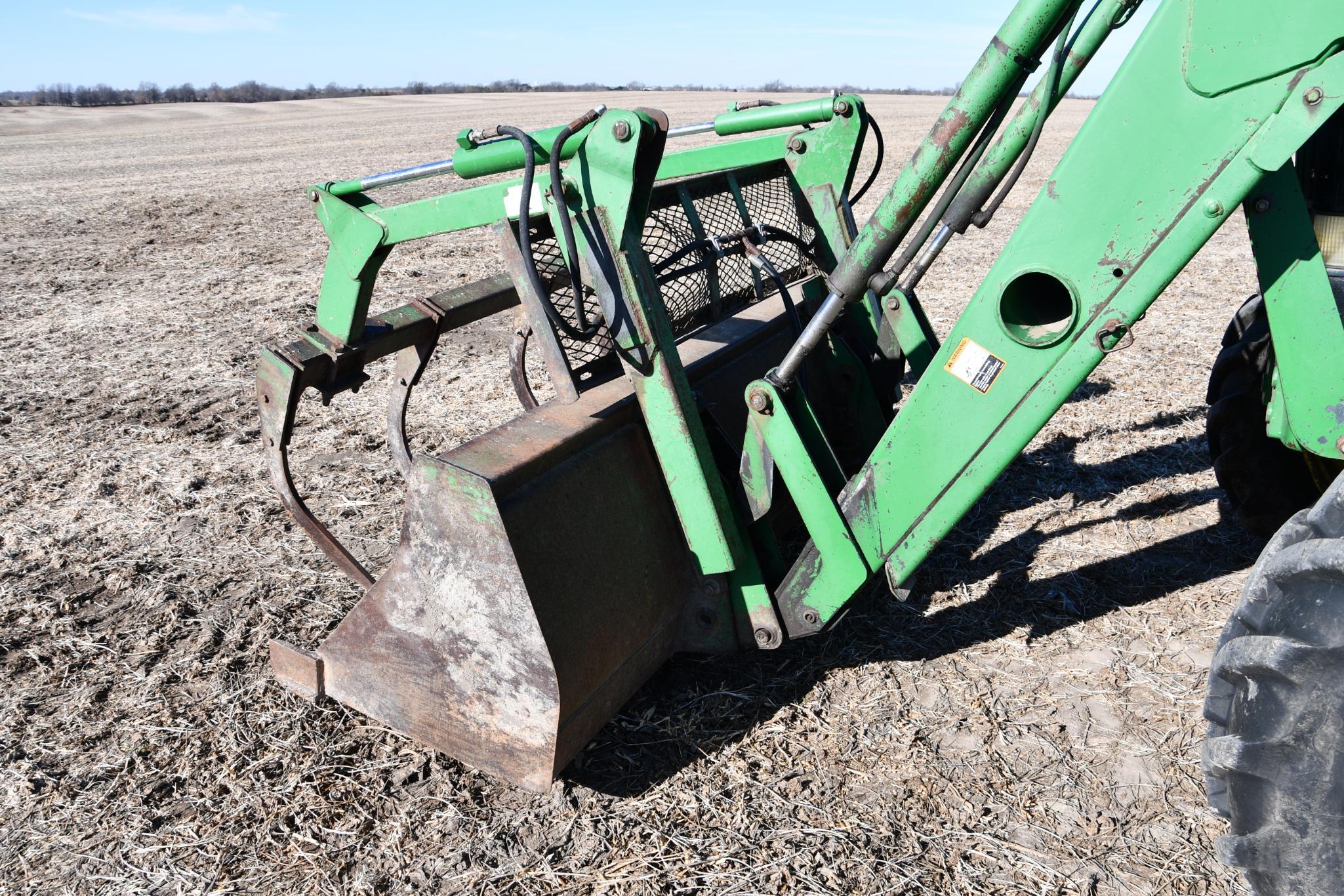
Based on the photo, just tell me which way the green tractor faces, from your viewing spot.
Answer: facing away from the viewer and to the left of the viewer
